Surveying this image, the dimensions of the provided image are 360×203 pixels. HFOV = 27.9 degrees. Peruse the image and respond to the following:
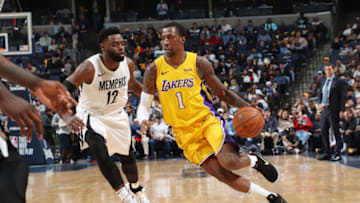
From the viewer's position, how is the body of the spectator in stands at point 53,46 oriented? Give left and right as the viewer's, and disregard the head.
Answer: facing the viewer

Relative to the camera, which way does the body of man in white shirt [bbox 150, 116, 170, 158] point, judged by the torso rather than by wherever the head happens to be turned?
toward the camera

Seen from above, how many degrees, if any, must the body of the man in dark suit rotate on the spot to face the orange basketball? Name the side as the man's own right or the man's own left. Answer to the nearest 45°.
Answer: approximately 45° to the man's own left

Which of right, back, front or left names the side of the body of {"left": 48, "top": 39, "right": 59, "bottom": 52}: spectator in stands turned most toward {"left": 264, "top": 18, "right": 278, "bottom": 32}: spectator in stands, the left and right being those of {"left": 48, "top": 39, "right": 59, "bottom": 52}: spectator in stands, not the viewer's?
left

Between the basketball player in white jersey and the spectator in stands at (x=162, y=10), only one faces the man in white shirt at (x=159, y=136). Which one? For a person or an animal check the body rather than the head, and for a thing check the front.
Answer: the spectator in stands

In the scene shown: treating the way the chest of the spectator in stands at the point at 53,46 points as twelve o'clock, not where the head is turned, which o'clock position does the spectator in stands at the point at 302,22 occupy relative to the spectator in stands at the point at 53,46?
the spectator in stands at the point at 302,22 is roughly at 9 o'clock from the spectator in stands at the point at 53,46.

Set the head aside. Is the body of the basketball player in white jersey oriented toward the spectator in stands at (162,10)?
no

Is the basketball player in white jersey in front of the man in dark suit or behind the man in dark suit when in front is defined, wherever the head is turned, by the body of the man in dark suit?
in front

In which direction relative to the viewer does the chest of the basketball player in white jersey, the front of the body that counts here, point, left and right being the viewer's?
facing the viewer and to the right of the viewer

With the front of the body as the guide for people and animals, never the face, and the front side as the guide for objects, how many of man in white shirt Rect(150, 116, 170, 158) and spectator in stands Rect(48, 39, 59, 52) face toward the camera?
2

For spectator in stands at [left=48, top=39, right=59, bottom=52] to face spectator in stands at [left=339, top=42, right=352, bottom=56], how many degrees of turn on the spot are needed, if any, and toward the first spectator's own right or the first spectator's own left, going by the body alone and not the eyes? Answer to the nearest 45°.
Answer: approximately 90° to the first spectator's own left

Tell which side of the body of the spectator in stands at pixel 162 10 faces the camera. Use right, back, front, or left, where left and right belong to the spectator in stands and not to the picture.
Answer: front
